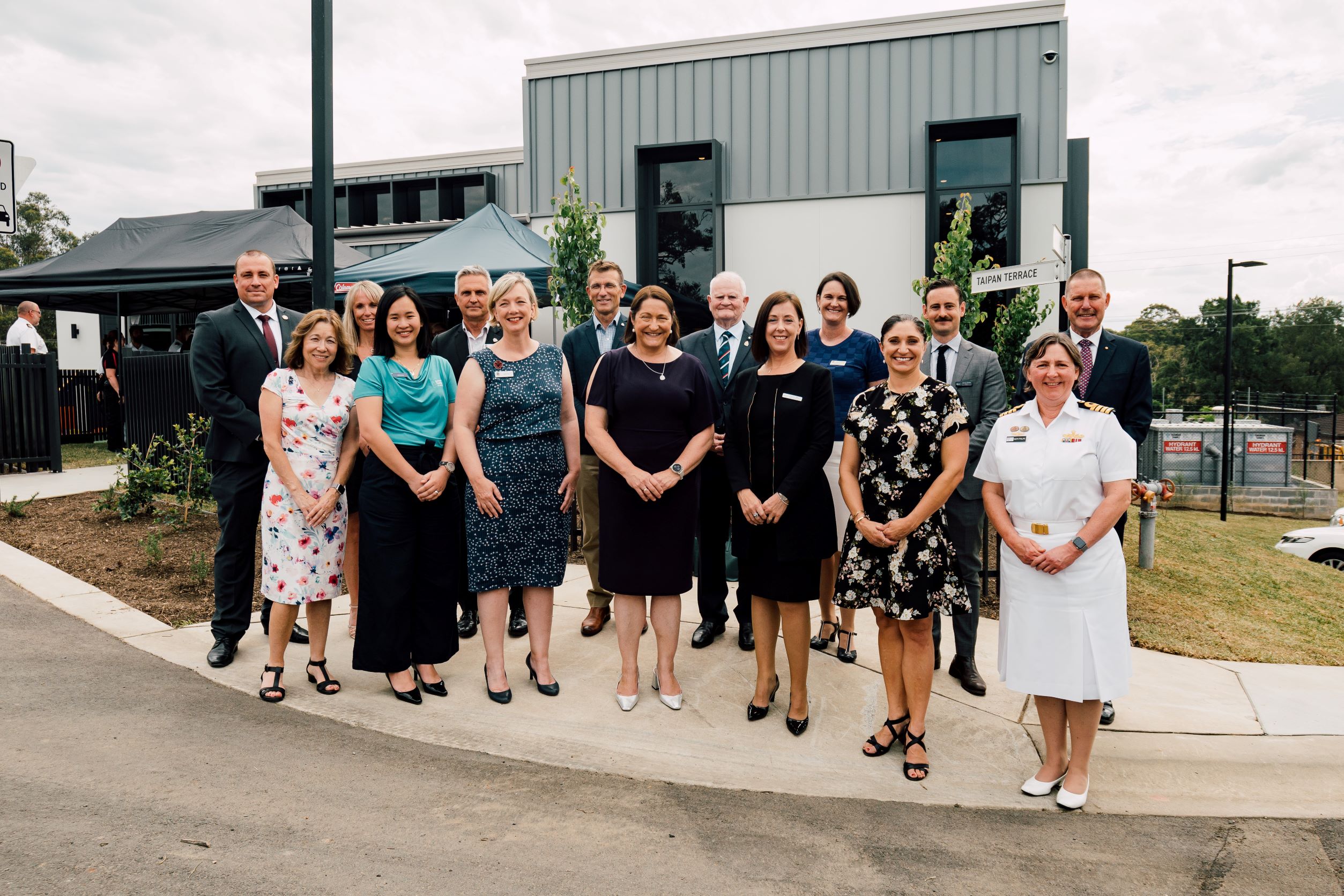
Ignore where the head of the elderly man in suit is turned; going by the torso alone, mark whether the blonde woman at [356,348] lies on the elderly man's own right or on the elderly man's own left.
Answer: on the elderly man's own right

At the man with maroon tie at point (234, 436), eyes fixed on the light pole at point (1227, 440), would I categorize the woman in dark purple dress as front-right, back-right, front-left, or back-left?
front-right

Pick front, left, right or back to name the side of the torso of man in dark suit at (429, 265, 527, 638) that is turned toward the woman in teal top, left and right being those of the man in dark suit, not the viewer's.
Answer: front

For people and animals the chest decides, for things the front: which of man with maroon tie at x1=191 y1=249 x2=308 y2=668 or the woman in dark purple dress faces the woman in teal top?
the man with maroon tie

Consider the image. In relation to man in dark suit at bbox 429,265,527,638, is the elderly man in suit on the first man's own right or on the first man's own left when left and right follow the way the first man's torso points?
on the first man's own left

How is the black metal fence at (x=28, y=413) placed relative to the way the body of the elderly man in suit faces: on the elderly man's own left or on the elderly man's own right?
on the elderly man's own right

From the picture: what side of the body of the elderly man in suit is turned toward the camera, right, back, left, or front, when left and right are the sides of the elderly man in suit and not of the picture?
front

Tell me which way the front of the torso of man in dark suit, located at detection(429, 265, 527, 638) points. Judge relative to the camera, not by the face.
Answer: toward the camera

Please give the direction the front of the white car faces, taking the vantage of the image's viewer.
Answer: facing to the left of the viewer

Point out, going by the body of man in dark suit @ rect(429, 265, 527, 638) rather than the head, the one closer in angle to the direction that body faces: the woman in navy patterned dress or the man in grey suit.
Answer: the woman in navy patterned dress
